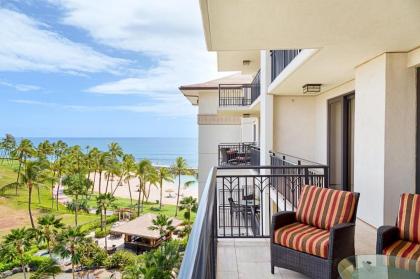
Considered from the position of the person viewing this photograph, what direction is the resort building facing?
facing to the left of the viewer

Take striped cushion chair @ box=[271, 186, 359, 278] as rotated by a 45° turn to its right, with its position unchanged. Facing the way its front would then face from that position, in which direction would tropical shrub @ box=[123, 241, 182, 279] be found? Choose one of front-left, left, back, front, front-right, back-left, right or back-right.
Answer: front-right

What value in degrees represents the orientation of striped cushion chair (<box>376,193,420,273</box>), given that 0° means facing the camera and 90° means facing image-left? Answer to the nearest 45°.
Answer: approximately 45°

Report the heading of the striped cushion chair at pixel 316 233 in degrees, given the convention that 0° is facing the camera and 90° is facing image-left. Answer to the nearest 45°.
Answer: approximately 45°

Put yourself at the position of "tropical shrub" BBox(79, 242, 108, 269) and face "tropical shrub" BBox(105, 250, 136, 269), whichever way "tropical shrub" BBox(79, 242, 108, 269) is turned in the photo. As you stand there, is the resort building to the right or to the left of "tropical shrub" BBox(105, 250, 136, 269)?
right

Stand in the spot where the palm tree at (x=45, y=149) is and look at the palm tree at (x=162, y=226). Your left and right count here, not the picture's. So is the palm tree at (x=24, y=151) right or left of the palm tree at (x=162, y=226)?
right

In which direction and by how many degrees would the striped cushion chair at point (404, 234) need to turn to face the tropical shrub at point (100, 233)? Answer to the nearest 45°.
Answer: approximately 90° to its right
